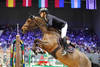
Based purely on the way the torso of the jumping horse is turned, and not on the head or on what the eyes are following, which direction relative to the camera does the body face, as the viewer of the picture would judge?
to the viewer's left

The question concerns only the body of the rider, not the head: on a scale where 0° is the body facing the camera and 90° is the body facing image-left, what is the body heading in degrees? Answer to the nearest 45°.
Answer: approximately 90°
